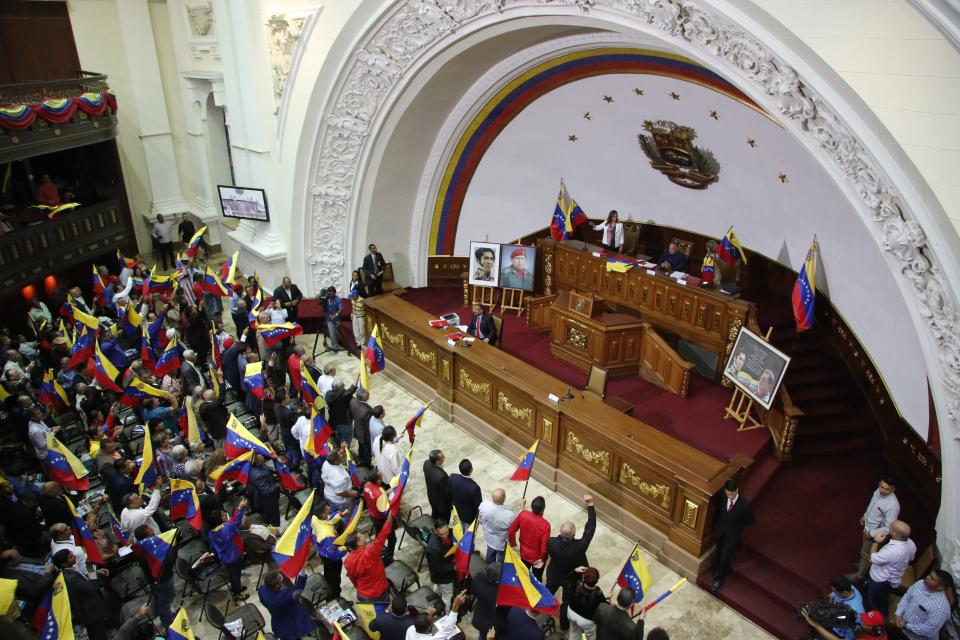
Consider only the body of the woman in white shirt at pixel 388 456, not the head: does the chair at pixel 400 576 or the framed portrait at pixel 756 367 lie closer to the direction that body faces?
the framed portrait

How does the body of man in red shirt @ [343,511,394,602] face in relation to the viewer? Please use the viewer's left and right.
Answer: facing away from the viewer and to the right of the viewer

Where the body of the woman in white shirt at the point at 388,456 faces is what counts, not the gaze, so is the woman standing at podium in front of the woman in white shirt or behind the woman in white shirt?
in front

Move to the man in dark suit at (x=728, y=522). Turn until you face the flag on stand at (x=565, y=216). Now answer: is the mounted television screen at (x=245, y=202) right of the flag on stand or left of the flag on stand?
left

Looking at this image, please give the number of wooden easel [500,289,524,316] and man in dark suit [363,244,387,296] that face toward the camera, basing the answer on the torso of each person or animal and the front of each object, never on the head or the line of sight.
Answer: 2

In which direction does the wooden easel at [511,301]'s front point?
toward the camera

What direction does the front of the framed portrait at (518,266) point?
toward the camera

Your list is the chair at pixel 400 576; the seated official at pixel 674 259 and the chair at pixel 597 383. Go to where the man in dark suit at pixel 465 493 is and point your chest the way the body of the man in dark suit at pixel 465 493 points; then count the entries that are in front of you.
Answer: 2

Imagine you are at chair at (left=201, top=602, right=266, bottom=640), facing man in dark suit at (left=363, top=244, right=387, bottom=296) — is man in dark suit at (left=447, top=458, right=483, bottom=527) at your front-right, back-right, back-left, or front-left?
front-right

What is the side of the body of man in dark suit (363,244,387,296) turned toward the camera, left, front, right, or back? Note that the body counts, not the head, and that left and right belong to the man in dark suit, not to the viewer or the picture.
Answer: front

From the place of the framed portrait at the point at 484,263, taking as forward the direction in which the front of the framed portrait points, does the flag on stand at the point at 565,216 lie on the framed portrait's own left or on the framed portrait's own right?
on the framed portrait's own left

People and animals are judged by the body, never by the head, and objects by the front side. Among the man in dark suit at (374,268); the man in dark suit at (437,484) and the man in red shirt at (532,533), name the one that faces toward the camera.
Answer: the man in dark suit at (374,268)

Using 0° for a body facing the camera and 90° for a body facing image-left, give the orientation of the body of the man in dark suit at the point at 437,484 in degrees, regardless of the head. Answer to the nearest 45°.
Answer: approximately 225°

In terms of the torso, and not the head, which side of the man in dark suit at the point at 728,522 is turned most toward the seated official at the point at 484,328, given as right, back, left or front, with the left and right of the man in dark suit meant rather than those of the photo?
right

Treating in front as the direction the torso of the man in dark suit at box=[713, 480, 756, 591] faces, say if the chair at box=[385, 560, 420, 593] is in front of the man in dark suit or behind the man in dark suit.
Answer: in front

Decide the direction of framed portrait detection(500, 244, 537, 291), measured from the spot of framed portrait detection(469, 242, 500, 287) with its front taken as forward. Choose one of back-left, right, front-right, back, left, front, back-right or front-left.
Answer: left
